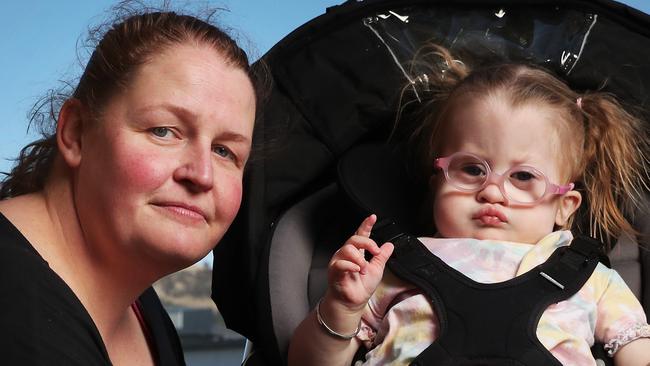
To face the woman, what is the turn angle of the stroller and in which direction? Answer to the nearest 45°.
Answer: approximately 45° to its right

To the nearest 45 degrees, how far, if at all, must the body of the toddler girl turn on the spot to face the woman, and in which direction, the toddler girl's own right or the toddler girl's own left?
approximately 45° to the toddler girl's own right

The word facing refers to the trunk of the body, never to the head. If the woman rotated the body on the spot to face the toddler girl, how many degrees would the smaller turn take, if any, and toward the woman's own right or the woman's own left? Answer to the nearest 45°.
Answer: approximately 45° to the woman's own left

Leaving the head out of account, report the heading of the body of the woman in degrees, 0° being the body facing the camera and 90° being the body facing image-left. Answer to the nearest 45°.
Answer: approximately 315°

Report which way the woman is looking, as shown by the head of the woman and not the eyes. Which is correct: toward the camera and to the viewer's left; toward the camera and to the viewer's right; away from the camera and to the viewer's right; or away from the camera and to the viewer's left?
toward the camera and to the viewer's right
